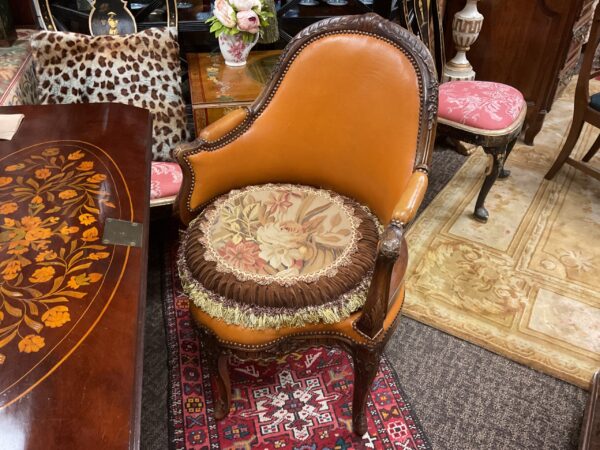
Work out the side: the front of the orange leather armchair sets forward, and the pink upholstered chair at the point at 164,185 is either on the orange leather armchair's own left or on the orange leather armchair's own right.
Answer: on the orange leather armchair's own right

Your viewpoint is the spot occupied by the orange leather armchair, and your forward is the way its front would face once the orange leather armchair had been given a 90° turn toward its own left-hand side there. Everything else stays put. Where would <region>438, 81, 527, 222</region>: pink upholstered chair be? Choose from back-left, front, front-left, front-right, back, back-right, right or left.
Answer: left

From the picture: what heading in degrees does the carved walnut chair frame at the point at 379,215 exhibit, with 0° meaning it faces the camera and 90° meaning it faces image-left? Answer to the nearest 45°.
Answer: approximately 45°

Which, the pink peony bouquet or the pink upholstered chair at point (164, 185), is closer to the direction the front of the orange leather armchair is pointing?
the pink upholstered chair

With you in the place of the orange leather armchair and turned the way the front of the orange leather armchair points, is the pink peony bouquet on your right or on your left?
on your right

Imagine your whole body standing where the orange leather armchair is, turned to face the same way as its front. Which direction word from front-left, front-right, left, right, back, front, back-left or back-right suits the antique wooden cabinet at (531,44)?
back

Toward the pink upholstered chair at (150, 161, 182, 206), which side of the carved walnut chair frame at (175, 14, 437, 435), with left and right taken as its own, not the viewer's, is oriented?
right

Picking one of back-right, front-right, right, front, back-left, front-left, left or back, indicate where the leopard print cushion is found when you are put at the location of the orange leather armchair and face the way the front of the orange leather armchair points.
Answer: right

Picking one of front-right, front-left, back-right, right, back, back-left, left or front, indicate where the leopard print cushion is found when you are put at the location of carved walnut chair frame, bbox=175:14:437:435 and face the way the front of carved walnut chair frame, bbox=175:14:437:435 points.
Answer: right
